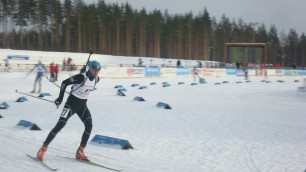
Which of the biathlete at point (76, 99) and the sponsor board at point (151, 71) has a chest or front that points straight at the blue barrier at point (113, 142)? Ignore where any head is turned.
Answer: the sponsor board

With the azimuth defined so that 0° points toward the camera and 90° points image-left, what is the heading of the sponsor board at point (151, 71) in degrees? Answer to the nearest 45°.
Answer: approximately 0°

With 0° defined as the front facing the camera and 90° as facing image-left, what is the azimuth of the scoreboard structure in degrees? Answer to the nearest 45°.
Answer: approximately 0°

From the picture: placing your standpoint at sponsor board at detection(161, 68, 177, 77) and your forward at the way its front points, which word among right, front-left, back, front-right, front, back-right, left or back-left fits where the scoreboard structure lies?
back-left

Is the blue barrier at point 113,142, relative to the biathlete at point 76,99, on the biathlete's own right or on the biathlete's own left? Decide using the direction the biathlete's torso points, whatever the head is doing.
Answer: on the biathlete's own left

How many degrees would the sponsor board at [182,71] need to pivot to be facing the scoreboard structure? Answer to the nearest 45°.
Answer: approximately 135° to its left

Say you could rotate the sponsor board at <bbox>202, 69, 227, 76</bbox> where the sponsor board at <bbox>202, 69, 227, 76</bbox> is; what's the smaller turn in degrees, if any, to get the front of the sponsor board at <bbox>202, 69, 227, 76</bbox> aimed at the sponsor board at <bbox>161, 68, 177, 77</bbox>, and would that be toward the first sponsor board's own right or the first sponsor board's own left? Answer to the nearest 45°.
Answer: approximately 45° to the first sponsor board's own right

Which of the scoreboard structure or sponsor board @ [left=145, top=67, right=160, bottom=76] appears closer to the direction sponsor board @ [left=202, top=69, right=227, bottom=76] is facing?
the sponsor board
